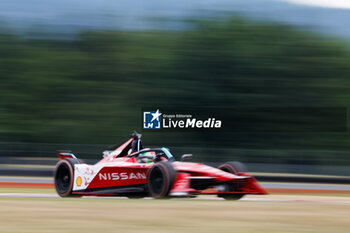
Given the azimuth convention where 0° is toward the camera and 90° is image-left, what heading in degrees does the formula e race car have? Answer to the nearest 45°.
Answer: approximately 315°
